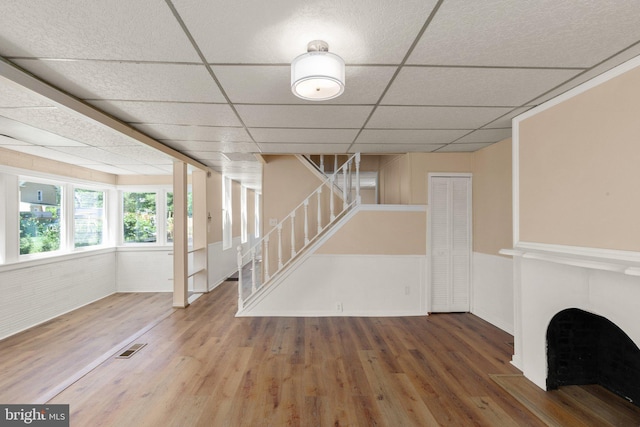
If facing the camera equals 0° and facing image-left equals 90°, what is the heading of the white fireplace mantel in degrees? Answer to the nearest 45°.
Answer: approximately 45°

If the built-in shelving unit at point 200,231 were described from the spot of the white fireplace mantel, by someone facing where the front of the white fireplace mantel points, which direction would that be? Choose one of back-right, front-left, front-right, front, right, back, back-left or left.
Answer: front-right

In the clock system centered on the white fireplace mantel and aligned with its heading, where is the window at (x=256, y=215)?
The window is roughly at 2 o'clock from the white fireplace mantel.

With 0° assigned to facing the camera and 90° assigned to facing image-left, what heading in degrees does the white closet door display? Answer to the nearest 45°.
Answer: approximately 0°

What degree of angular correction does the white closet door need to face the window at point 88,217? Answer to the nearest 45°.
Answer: approximately 90° to its right

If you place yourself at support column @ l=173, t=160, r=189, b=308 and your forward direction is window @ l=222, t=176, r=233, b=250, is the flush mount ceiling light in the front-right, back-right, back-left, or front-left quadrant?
back-right

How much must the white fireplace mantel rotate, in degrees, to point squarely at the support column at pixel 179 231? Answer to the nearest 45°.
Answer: approximately 45° to its right

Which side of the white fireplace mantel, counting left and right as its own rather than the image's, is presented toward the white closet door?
right

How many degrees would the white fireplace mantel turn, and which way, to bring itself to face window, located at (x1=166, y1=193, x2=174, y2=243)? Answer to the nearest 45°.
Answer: approximately 45° to its right
